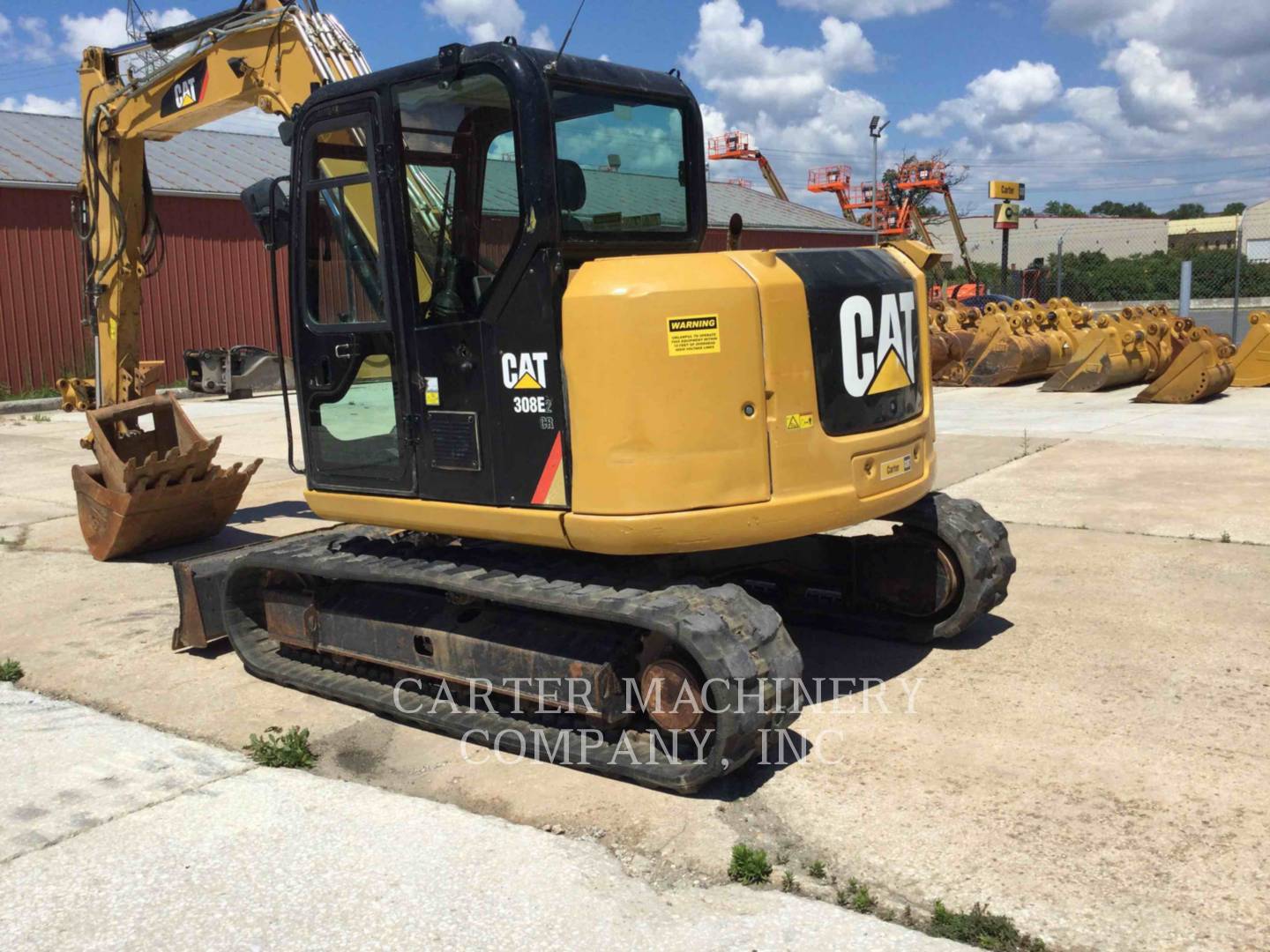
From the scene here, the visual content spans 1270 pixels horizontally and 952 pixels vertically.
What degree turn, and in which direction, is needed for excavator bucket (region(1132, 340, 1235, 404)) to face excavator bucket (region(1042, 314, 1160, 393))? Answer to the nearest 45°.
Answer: approximately 45° to its right

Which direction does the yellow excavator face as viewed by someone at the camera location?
facing away from the viewer and to the left of the viewer

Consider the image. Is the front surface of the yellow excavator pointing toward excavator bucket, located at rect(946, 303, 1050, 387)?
no

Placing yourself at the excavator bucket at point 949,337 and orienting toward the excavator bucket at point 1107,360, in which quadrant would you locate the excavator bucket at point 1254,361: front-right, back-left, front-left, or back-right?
front-left

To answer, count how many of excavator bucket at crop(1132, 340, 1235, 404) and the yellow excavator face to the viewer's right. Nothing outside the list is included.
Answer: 0

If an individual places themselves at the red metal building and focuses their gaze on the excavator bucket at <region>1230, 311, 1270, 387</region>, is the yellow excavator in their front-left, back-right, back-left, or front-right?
front-right

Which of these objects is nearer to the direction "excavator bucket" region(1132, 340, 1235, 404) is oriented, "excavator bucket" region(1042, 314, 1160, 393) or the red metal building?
the red metal building

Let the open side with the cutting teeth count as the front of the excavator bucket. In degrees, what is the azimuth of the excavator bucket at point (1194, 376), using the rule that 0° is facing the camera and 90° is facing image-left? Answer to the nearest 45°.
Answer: approximately 90°

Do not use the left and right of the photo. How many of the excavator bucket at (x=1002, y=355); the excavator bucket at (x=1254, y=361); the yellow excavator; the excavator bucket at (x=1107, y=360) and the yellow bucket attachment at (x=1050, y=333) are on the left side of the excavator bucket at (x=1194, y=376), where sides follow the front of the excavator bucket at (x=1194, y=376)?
1

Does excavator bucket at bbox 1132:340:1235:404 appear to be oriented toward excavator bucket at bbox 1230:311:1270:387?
no

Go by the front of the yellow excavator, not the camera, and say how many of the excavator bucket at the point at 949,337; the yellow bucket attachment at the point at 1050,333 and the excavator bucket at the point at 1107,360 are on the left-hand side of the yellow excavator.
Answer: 0

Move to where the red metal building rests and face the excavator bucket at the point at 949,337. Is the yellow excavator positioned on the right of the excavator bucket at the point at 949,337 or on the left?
right
